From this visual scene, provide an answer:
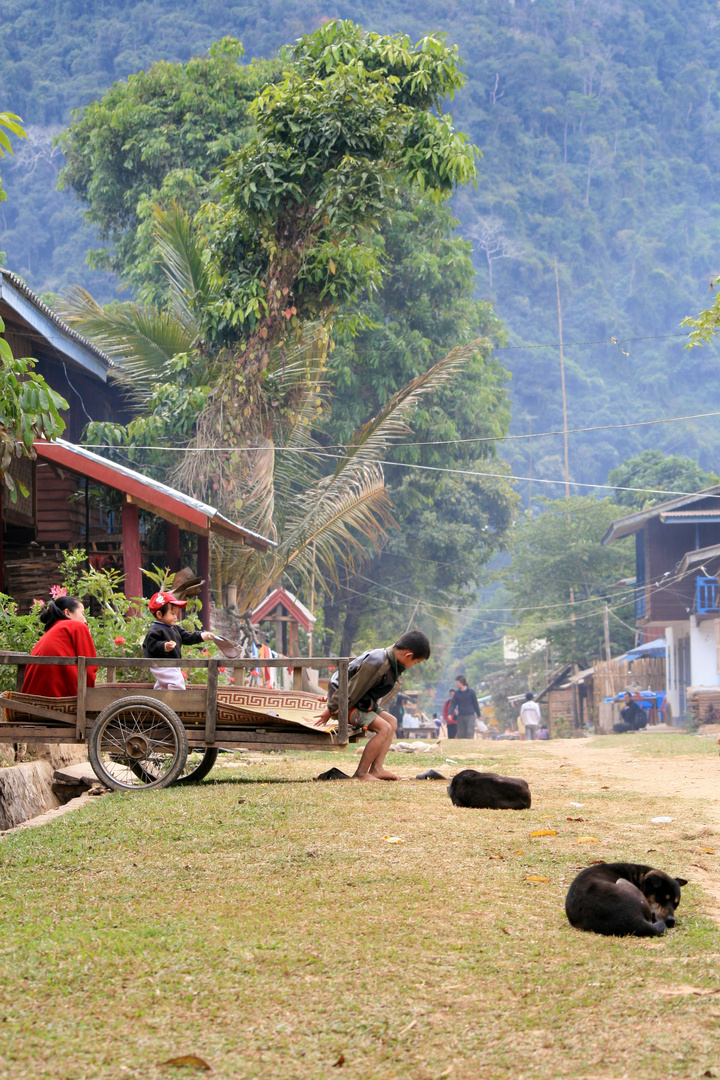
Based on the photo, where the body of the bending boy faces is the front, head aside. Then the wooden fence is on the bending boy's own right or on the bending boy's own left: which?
on the bending boy's own left

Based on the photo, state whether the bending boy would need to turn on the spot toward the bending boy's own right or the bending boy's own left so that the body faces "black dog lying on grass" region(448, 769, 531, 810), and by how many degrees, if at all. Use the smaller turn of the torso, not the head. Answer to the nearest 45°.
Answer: approximately 45° to the bending boy's own right

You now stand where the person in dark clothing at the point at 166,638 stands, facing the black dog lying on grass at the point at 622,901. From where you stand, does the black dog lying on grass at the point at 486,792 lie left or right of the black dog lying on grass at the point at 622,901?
left

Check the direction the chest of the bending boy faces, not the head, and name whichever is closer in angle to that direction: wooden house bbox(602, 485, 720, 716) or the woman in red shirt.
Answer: the wooden house

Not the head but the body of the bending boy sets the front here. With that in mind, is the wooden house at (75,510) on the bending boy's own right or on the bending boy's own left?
on the bending boy's own left

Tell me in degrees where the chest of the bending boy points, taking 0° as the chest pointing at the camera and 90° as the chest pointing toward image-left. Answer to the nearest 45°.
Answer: approximately 270°

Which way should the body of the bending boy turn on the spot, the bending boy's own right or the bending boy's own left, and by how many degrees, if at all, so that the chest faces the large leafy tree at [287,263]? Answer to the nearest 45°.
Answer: approximately 90° to the bending boy's own left

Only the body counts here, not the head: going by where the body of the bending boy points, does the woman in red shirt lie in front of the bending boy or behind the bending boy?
behind
